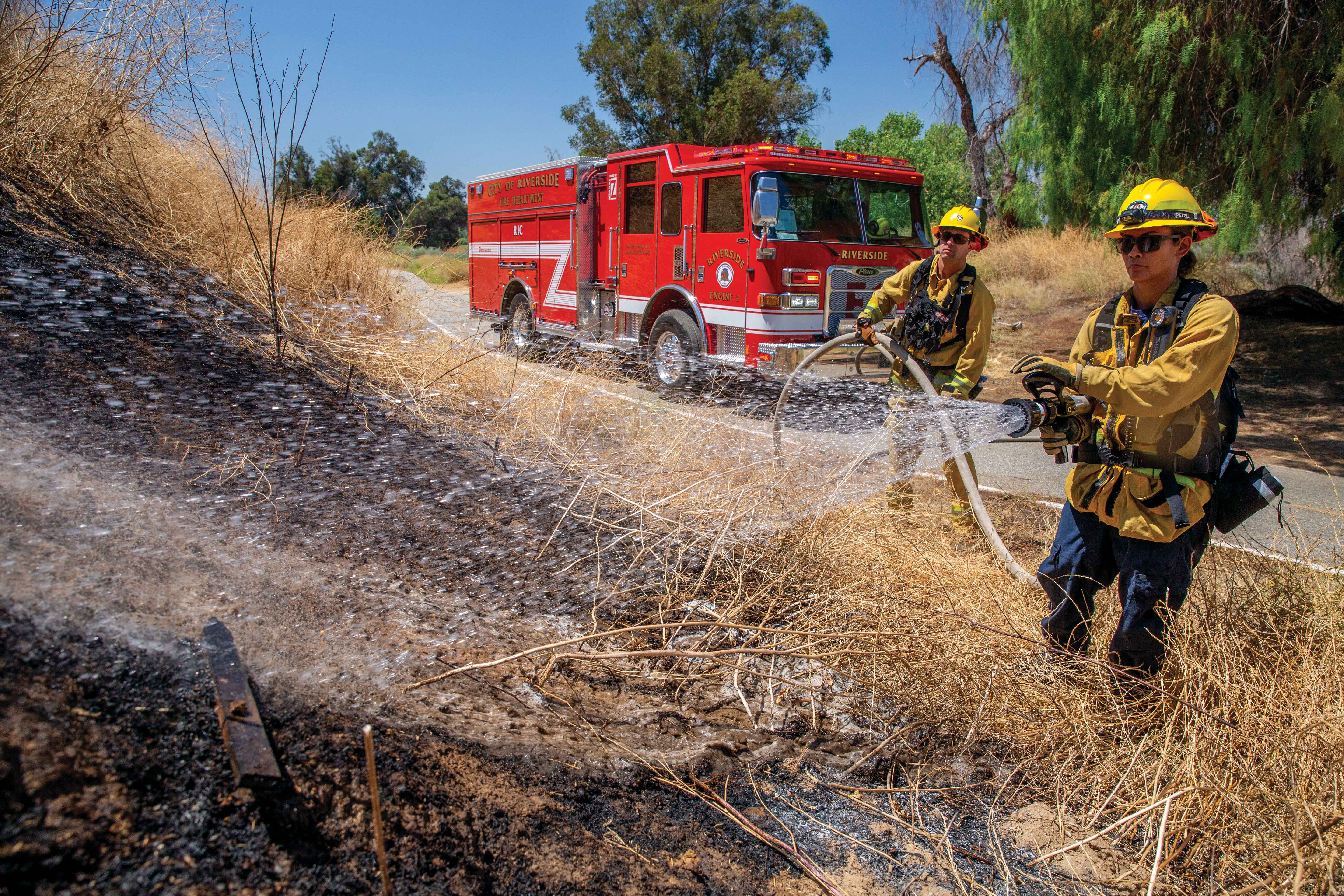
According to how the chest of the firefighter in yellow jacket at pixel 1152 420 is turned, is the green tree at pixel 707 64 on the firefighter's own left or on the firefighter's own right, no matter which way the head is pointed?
on the firefighter's own right

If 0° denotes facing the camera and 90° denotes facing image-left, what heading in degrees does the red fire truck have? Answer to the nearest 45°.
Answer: approximately 315°

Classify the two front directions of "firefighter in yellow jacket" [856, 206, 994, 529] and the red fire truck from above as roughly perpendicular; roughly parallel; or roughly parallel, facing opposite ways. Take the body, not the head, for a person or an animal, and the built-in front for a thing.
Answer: roughly perpendicular

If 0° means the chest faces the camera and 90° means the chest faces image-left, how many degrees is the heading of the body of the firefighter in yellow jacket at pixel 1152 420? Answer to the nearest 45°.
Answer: approximately 45°

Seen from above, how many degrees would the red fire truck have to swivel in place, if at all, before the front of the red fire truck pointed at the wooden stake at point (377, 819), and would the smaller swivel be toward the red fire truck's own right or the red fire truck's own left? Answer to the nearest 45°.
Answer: approximately 45° to the red fire truck's own right

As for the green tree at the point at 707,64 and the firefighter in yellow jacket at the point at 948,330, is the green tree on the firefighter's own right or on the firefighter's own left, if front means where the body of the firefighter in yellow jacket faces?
on the firefighter's own right

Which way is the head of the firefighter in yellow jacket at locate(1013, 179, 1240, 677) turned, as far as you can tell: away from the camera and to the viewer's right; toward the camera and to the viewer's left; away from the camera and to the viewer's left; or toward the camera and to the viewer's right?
toward the camera and to the viewer's left

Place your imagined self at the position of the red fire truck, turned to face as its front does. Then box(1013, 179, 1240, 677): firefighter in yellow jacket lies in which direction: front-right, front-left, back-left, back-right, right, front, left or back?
front-right

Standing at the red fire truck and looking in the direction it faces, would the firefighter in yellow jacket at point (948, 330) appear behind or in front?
in front

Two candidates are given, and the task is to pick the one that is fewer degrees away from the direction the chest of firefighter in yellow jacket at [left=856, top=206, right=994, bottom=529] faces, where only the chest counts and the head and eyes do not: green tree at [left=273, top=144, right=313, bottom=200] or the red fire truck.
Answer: the green tree

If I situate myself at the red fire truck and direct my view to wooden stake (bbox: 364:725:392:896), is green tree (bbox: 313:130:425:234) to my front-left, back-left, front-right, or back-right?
back-right

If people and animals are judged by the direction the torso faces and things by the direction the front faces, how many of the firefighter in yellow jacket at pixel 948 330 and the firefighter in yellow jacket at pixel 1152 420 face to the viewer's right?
0

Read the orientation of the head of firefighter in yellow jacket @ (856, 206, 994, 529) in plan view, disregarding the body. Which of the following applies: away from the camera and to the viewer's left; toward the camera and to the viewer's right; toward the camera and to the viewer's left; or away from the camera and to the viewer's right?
toward the camera and to the viewer's left

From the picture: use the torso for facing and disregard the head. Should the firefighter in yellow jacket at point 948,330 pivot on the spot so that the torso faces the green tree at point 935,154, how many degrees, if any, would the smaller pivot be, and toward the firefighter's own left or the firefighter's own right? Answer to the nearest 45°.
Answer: approximately 135° to the firefighter's own right
